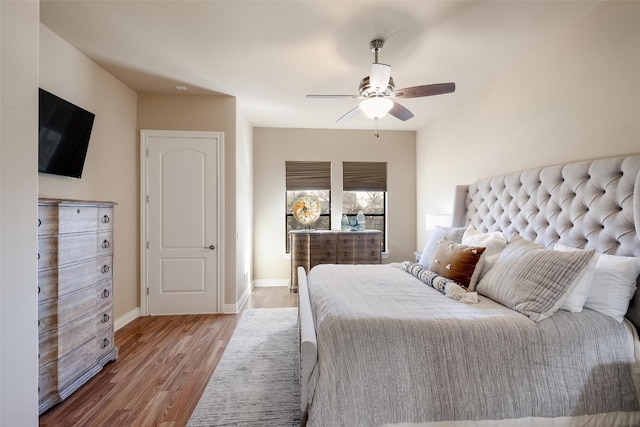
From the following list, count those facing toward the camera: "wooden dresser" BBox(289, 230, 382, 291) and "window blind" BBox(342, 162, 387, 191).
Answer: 2

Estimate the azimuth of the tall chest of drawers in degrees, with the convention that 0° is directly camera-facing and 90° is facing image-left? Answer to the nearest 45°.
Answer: approximately 315°

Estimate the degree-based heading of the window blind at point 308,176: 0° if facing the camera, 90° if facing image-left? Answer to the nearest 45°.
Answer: approximately 0°

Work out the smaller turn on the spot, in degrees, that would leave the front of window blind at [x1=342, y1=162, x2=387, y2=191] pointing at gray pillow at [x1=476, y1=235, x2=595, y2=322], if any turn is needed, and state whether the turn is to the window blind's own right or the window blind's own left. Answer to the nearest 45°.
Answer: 0° — it already faces it

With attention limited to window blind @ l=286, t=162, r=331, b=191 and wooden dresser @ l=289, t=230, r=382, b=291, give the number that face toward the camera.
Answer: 2

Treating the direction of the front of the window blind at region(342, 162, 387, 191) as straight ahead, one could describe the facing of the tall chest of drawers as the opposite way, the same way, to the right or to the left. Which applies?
to the left

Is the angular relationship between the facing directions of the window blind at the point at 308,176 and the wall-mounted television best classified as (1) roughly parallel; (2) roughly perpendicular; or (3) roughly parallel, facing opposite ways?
roughly perpendicular

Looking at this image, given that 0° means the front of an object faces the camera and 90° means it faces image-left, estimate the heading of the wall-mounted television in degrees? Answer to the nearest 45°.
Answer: approximately 315°

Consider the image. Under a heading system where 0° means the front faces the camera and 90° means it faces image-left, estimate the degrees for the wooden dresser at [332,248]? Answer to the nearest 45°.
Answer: approximately 0°

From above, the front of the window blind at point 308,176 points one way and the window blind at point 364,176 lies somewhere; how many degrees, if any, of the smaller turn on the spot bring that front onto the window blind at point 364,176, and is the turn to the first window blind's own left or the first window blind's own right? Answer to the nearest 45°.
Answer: approximately 90° to the first window blind's own left
